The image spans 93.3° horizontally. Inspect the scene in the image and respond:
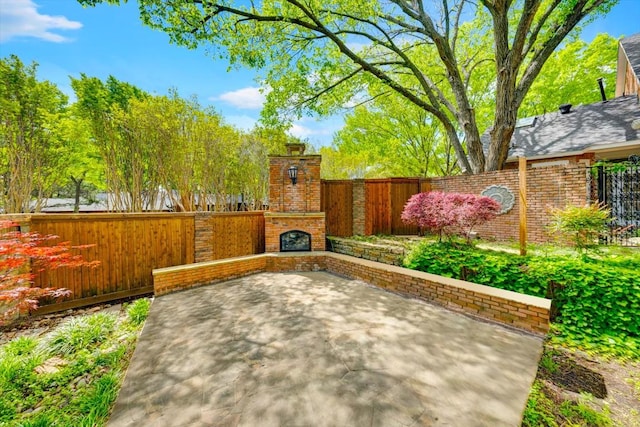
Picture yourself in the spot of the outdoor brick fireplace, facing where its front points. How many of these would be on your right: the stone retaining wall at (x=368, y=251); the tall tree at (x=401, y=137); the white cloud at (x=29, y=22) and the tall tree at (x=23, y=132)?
2

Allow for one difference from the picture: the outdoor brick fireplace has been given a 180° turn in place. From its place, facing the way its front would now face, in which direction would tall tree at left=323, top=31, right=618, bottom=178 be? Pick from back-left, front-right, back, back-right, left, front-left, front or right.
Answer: front-right

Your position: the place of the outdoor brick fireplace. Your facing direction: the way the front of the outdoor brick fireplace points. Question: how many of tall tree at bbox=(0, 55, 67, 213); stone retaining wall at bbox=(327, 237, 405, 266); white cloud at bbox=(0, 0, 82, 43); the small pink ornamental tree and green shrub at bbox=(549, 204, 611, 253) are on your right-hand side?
2

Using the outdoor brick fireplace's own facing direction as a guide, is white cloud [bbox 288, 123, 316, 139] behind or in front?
behind

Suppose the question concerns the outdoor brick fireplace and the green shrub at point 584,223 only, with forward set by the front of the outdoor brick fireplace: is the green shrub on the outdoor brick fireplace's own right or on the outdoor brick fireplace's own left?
on the outdoor brick fireplace's own left

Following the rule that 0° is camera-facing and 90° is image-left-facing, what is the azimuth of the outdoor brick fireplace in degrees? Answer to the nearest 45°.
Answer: approximately 0°

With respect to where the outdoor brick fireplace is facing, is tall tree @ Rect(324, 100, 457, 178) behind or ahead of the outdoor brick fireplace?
behind

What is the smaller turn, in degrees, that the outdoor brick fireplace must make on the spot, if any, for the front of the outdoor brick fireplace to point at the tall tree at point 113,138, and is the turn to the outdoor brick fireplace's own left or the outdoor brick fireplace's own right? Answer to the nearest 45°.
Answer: approximately 135° to the outdoor brick fireplace's own right

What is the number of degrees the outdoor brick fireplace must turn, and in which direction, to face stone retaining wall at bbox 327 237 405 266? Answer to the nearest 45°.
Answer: approximately 45° to its left

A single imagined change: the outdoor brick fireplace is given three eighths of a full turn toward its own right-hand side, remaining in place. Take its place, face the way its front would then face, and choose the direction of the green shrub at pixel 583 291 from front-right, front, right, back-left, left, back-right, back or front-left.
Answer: back

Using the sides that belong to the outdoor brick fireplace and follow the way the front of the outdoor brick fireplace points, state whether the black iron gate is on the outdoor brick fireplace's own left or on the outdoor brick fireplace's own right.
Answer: on the outdoor brick fireplace's own left

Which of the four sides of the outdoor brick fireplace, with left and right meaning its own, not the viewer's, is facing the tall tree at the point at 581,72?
left
